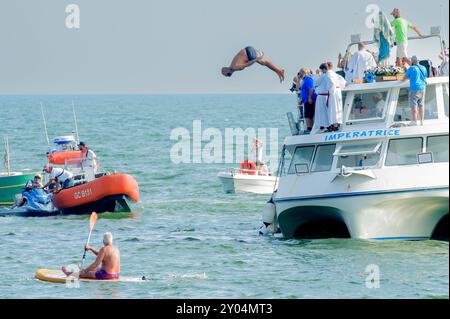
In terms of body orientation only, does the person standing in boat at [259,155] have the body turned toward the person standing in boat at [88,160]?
no

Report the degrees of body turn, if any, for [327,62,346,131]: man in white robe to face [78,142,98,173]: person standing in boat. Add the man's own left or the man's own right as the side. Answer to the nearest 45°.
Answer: approximately 45° to the man's own left

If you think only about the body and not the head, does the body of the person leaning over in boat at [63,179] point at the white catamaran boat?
no

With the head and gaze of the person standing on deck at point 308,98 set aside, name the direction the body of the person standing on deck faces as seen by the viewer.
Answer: to the viewer's left

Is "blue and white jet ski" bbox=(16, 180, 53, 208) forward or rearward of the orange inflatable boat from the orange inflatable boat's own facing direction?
rearward

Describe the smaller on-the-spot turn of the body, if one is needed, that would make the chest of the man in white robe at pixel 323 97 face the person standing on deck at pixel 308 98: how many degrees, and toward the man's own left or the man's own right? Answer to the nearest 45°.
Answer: approximately 45° to the man's own right

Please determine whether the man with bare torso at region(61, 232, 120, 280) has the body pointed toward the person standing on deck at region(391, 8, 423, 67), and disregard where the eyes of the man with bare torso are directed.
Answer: no

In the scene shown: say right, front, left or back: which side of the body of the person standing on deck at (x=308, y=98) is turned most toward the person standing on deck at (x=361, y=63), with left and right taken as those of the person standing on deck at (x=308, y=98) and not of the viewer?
back

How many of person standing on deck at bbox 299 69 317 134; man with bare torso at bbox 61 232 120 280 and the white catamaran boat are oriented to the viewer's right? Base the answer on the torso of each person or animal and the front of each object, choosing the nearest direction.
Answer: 0

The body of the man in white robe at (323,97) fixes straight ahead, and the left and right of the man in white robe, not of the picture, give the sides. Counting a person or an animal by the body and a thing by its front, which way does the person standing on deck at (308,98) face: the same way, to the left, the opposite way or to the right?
the same way

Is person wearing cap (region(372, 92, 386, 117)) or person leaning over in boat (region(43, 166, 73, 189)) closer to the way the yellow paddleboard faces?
the person leaning over in boat
